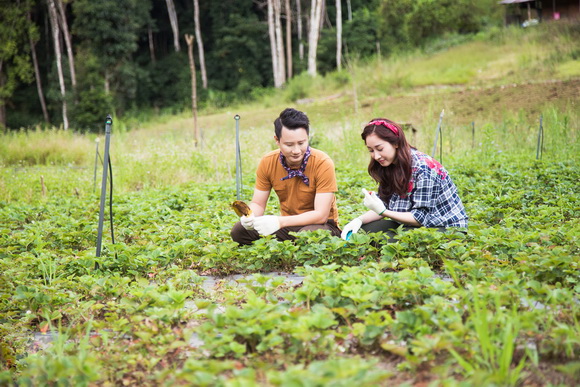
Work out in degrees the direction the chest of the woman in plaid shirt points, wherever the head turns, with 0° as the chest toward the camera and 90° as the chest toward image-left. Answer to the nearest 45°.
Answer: approximately 90°

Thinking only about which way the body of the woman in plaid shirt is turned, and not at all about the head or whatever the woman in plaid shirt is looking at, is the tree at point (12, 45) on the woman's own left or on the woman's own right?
on the woman's own right

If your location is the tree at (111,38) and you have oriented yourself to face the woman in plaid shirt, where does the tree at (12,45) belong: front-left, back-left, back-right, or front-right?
back-right

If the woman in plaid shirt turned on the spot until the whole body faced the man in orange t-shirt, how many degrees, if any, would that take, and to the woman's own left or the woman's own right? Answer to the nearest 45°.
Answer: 0° — they already face them

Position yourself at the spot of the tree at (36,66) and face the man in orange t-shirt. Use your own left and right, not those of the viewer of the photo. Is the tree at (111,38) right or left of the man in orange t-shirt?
left

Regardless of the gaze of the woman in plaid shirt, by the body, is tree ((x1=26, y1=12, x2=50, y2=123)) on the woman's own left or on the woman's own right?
on the woman's own right

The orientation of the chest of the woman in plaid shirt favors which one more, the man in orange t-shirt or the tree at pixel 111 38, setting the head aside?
the man in orange t-shirt

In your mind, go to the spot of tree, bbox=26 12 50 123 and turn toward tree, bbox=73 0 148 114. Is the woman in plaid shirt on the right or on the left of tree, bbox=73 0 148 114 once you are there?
right
